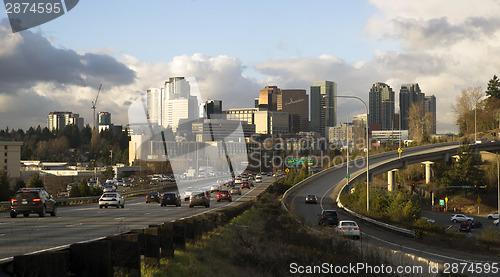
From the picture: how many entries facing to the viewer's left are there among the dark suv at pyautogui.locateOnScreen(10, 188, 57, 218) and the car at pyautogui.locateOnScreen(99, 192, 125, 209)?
0

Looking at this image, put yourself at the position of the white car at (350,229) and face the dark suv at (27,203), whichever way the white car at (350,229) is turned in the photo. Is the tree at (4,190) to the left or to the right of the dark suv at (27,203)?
right

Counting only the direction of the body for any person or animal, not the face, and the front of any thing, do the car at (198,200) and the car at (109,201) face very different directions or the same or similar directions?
same or similar directions

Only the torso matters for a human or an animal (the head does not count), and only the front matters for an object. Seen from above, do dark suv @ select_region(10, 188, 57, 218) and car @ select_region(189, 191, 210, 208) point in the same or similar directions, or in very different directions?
same or similar directions

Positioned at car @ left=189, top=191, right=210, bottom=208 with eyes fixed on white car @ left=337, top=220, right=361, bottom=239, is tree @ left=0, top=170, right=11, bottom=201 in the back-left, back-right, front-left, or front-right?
back-right

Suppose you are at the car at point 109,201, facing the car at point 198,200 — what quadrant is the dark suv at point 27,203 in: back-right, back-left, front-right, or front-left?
back-right

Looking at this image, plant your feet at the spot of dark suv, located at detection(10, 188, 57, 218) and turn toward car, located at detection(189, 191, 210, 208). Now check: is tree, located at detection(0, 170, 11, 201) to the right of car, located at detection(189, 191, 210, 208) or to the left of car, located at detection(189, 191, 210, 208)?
left
